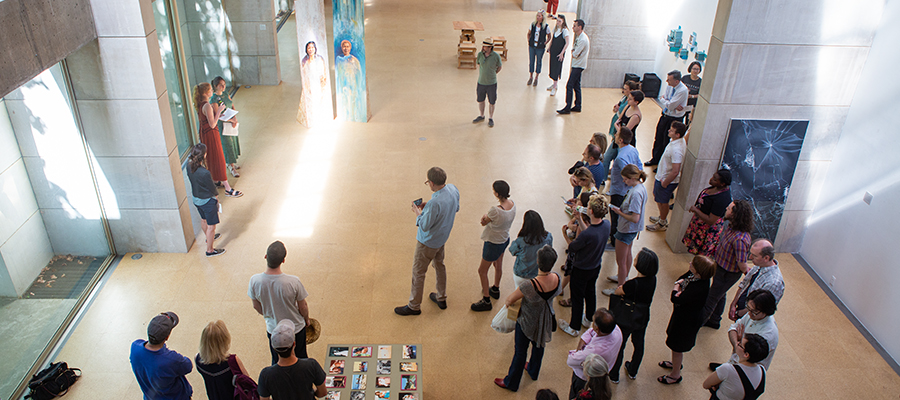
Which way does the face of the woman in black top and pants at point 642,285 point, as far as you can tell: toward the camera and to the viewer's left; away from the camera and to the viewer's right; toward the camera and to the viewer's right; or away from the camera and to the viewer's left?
away from the camera and to the viewer's left

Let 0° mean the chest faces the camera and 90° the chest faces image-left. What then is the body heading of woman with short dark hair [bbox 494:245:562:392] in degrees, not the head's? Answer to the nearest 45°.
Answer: approximately 135°

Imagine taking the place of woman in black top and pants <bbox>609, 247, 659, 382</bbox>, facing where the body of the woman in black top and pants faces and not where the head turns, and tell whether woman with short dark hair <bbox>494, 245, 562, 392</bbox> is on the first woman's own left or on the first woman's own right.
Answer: on the first woman's own left

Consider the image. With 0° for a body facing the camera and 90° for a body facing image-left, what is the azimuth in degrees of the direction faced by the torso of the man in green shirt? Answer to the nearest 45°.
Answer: approximately 45°

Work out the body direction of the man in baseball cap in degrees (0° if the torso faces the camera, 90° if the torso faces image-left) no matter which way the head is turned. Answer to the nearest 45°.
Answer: approximately 225°

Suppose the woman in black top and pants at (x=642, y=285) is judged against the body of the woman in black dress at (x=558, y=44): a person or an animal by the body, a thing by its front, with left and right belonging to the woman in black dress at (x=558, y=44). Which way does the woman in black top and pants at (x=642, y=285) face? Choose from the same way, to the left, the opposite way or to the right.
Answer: to the right

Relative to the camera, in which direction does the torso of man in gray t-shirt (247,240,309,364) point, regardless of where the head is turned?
away from the camera

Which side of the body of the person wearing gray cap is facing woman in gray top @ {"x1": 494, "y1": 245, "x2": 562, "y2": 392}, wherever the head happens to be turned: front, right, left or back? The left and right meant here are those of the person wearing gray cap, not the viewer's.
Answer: right

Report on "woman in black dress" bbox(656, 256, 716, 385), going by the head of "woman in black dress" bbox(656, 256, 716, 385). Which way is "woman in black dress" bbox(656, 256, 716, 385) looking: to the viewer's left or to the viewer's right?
to the viewer's left
